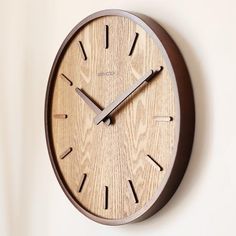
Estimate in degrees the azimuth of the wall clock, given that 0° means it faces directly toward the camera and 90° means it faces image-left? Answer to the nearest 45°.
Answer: approximately 45°
